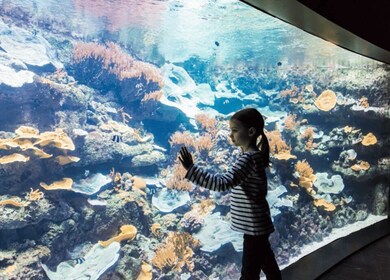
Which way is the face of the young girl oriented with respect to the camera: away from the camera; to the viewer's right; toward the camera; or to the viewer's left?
to the viewer's left

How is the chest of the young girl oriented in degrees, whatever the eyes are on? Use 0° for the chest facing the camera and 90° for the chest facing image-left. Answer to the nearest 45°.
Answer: approximately 90°

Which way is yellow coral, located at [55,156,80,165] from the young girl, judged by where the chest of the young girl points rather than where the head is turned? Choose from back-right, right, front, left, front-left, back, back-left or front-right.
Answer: front-right

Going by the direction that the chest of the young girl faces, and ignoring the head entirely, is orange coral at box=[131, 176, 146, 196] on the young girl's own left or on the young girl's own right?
on the young girl's own right

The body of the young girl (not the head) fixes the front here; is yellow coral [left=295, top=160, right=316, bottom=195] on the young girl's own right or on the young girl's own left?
on the young girl's own right

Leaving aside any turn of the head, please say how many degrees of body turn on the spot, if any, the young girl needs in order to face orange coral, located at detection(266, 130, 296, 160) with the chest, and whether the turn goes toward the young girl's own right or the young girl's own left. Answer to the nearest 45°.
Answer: approximately 90° to the young girl's own right

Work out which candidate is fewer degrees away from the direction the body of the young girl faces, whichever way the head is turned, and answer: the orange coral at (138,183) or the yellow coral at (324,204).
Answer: the orange coral

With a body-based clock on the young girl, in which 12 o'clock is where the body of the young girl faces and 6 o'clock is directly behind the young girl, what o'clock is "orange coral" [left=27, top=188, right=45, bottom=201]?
The orange coral is roughly at 1 o'clock from the young girl.

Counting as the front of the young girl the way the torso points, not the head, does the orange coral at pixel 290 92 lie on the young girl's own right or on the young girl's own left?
on the young girl's own right

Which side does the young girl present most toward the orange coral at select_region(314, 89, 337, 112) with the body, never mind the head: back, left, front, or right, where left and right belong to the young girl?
right
